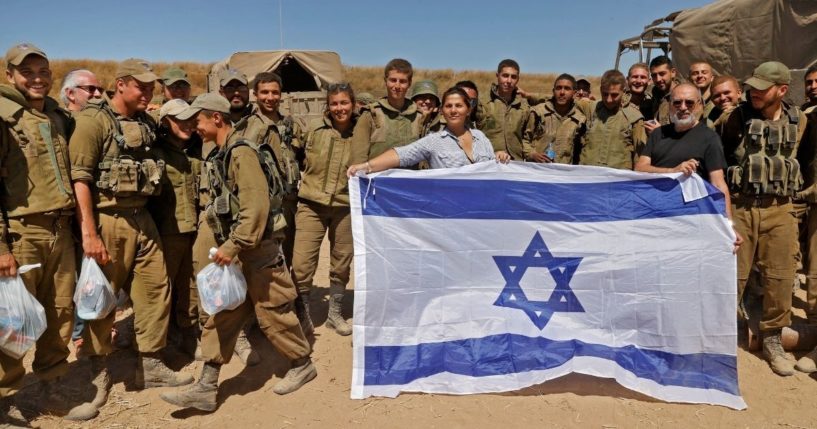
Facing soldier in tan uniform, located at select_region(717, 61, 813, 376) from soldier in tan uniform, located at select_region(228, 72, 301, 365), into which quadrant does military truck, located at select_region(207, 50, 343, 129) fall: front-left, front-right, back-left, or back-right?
back-left

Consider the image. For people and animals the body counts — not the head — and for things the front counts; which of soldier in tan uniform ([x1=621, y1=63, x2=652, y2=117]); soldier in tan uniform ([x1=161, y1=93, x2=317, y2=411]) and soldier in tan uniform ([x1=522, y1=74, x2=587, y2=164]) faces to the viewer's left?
soldier in tan uniform ([x1=161, y1=93, x2=317, y2=411])

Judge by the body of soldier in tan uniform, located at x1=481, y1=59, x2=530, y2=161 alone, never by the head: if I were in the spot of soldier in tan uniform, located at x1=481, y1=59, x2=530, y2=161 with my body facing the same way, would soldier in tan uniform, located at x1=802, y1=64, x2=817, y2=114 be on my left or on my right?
on my left

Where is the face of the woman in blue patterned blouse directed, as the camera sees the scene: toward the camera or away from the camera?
toward the camera

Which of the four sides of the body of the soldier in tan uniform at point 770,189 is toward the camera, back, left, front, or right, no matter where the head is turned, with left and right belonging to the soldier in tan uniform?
front

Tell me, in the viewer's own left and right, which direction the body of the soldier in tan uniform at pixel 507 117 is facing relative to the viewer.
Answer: facing the viewer

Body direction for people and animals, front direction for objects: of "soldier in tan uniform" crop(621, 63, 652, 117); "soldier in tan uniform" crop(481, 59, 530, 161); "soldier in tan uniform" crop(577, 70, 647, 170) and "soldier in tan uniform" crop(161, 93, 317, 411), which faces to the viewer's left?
"soldier in tan uniform" crop(161, 93, 317, 411)

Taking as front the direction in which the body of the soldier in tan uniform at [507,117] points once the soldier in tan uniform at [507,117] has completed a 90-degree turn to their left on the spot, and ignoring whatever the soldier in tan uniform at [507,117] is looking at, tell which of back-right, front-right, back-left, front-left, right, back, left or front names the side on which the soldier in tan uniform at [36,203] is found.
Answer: back-right

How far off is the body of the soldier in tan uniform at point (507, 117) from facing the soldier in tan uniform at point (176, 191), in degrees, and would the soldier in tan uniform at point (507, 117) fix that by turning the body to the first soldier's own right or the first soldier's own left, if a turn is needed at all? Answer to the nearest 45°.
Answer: approximately 45° to the first soldier's own right

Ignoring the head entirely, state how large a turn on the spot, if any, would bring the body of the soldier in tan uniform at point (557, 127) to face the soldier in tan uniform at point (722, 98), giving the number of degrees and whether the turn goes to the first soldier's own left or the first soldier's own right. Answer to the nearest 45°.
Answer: approximately 90° to the first soldier's own left

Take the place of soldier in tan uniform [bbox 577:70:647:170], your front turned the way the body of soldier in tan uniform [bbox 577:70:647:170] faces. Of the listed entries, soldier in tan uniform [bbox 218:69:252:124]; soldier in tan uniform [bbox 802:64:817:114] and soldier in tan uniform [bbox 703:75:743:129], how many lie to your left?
2

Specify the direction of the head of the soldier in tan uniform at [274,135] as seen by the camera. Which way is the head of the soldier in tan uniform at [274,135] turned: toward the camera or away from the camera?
toward the camera

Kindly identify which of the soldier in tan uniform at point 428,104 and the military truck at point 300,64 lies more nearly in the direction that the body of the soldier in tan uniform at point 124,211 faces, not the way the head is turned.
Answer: the soldier in tan uniform

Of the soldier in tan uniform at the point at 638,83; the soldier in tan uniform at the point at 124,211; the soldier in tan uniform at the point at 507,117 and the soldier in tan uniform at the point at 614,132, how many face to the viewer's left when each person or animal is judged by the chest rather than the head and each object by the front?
0

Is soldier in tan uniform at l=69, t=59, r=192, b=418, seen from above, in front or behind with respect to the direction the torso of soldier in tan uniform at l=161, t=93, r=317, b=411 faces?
in front

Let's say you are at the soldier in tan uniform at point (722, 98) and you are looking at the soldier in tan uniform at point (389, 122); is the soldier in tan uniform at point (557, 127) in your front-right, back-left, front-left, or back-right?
front-right
